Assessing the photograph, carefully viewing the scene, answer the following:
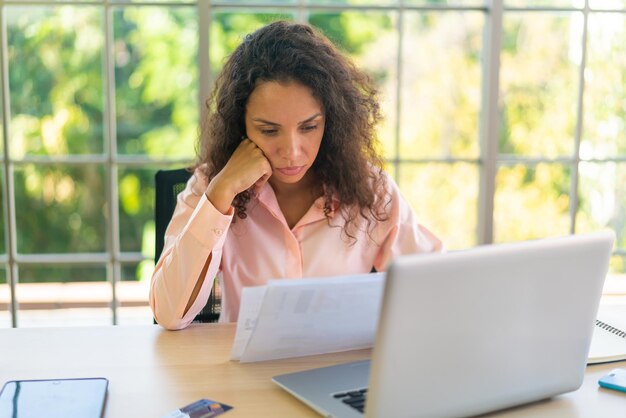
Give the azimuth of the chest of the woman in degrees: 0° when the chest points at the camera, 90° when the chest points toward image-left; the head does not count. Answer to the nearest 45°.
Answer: approximately 0°

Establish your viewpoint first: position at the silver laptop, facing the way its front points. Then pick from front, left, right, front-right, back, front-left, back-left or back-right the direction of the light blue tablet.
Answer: front-left

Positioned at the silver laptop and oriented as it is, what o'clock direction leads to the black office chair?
The black office chair is roughly at 12 o'clock from the silver laptop.

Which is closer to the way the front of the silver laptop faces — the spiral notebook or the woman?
the woman

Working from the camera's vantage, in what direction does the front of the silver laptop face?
facing away from the viewer and to the left of the viewer

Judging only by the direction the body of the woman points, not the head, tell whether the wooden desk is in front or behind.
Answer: in front

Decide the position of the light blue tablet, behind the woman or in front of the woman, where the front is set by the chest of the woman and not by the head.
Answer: in front
